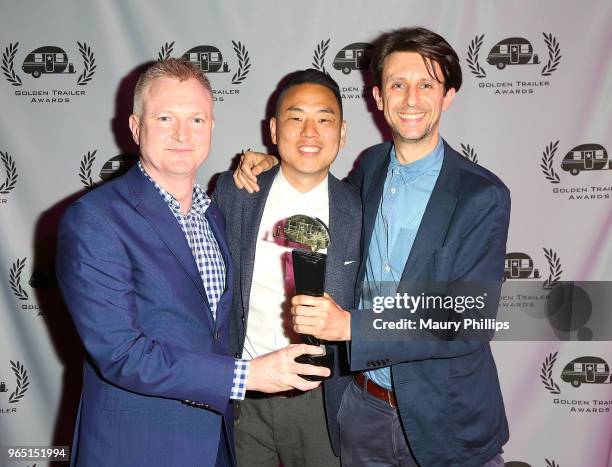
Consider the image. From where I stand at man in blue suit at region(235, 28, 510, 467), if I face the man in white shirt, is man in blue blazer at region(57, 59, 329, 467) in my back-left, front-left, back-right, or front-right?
front-left

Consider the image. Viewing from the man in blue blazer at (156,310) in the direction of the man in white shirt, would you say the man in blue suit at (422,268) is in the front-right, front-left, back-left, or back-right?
front-right

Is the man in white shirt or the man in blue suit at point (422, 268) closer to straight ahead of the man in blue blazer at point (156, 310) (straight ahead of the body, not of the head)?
the man in blue suit

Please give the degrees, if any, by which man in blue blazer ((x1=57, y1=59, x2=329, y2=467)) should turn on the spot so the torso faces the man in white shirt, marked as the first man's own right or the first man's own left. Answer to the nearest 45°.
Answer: approximately 90° to the first man's own left

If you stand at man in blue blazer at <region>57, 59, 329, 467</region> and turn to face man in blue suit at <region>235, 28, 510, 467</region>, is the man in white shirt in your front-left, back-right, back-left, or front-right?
front-left

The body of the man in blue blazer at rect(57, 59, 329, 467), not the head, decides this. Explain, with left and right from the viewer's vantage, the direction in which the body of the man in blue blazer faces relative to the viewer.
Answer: facing the viewer and to the right of the viewer

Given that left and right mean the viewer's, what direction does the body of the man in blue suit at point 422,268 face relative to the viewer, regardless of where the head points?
facing the viewer and to the left of the viewer

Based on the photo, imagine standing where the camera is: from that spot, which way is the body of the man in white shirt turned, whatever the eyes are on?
toward the camera
